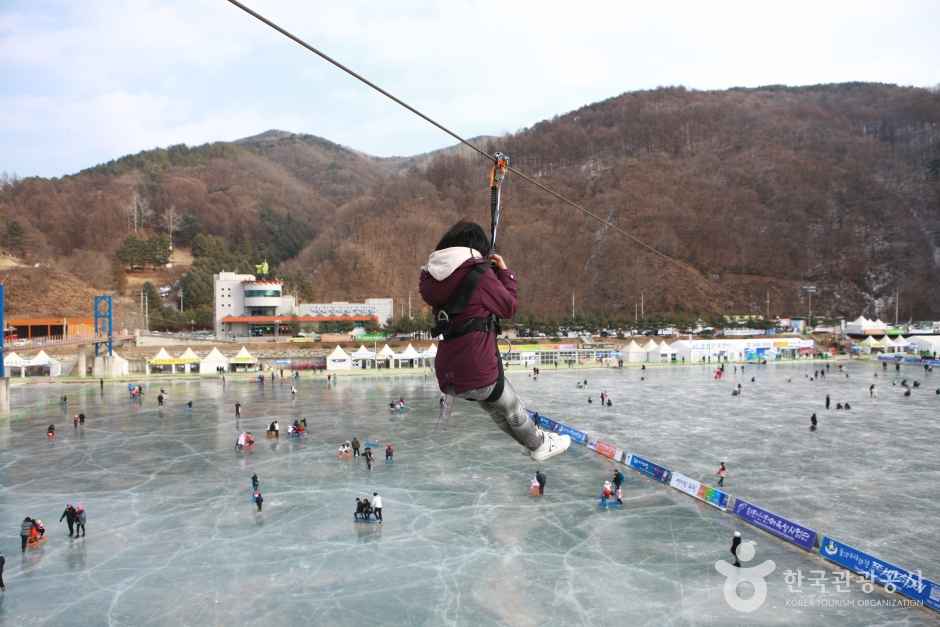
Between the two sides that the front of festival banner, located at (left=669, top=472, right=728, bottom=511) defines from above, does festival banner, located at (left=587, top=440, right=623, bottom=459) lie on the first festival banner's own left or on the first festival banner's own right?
on the first festival banner's own right

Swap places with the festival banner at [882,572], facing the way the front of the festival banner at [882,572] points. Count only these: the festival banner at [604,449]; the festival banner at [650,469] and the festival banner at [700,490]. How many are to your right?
3

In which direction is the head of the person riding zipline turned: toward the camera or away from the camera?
away from the camera

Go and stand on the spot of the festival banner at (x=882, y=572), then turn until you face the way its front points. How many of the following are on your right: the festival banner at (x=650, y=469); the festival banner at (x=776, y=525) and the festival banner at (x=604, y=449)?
3

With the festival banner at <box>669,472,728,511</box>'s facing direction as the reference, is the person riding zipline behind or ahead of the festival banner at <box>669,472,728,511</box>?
ahead

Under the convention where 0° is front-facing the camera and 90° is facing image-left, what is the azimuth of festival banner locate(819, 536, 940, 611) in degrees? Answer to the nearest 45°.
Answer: approximately 45°

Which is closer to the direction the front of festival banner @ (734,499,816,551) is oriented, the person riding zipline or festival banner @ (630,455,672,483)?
the person riding zipline

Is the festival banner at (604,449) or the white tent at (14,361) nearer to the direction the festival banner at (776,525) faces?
the white tent

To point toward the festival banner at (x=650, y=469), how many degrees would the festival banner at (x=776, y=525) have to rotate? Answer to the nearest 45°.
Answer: approximately 90° to its right
